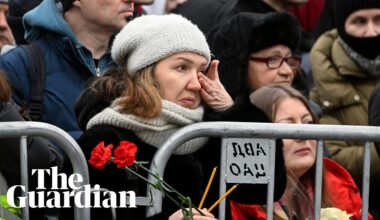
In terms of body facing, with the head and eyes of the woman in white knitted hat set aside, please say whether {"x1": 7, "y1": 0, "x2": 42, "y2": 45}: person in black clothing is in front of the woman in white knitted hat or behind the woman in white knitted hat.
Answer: behind

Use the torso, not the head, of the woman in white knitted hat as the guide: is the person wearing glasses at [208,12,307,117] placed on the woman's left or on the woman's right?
on the woman's left

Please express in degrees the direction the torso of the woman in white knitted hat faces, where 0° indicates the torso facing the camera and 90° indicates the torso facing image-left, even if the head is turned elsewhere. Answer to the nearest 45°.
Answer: approximately 315°

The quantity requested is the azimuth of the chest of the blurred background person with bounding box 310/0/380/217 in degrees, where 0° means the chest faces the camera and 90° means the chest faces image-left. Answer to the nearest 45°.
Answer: approximately 315°

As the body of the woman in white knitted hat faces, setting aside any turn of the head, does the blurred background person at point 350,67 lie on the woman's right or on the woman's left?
on the woman's left

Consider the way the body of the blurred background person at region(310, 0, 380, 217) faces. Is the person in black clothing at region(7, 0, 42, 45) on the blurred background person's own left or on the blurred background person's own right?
on the blurred background person's own right
